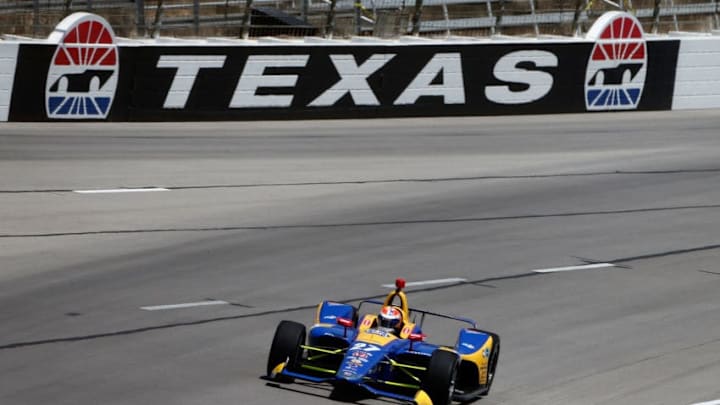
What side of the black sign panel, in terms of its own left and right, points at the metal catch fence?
back

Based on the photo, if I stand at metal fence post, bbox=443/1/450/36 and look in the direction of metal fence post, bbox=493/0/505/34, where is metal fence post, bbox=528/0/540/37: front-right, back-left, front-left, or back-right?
front-left

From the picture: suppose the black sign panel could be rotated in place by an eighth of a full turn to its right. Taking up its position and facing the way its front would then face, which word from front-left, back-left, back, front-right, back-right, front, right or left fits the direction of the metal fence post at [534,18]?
back

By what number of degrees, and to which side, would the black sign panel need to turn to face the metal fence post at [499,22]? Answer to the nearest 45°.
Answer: approximately 135° to its left

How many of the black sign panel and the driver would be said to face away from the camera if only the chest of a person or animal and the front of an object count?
0

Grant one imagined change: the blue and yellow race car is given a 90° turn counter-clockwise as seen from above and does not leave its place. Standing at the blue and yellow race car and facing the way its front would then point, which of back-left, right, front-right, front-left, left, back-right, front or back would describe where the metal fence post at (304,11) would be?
back-left

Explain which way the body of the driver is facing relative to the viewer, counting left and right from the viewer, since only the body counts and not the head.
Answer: facing the viewer and to the left of the viewer

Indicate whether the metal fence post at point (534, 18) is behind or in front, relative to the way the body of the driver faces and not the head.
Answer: behind

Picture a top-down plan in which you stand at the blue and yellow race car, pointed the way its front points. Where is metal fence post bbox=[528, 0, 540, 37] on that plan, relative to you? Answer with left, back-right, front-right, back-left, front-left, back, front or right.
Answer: back-right

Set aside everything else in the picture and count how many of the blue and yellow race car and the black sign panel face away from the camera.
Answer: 0

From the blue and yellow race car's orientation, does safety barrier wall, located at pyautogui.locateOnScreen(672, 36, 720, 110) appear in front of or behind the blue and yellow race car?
behind

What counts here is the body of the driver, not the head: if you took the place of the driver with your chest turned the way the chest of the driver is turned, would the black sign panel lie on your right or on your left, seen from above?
on your right

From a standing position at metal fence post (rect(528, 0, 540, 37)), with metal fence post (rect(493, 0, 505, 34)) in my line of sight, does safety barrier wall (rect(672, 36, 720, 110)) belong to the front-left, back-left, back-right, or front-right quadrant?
back-left

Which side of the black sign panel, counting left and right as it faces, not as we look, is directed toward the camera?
front

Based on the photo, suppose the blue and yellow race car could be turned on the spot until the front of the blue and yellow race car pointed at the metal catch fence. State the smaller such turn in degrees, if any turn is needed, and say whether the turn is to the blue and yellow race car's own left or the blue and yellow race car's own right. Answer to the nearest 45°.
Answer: approximately 135° to the blue and yellow race car's own right
